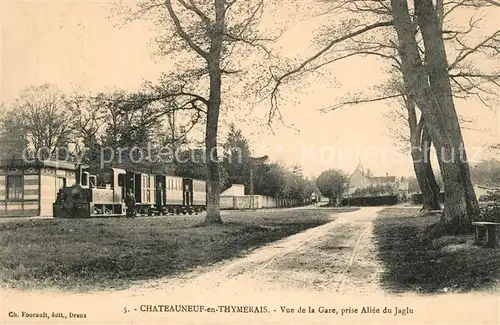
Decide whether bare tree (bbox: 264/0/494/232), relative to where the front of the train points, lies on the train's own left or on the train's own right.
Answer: on the train's own left

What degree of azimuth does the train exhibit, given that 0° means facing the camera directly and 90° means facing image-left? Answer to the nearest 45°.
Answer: approximately 45°

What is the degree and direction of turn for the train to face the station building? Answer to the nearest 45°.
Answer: approximately 45° to its right

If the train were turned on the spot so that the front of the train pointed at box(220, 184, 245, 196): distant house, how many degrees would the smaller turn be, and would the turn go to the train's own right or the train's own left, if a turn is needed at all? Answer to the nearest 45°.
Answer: approximately 180°

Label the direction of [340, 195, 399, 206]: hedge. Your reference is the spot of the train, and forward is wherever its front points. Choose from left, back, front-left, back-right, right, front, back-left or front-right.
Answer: back

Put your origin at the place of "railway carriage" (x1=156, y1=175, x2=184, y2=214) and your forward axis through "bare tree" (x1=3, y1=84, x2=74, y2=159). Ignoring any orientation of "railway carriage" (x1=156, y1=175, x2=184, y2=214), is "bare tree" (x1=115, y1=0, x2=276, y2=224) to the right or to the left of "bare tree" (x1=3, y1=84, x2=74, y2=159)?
left
